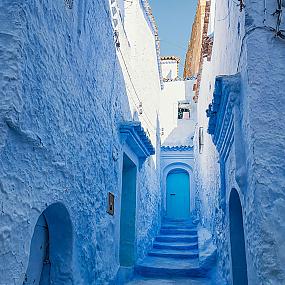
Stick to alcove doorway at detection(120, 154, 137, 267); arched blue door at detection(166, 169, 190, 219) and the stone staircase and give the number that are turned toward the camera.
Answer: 2

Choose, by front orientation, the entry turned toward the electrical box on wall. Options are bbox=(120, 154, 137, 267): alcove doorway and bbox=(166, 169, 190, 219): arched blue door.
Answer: the arched blue door

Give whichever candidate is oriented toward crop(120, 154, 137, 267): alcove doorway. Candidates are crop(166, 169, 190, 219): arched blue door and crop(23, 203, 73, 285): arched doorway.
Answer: the arched blue door

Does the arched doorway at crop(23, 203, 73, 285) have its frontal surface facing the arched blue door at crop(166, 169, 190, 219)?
no

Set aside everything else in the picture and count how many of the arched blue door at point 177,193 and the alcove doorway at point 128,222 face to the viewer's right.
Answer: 1

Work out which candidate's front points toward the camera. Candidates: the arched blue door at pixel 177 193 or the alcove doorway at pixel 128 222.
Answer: the arched blue door

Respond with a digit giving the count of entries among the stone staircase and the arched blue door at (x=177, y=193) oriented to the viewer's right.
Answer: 0

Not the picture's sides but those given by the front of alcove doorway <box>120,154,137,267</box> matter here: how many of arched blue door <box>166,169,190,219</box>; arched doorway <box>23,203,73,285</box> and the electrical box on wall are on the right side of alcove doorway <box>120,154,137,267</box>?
2

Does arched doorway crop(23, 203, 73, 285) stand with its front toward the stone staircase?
no

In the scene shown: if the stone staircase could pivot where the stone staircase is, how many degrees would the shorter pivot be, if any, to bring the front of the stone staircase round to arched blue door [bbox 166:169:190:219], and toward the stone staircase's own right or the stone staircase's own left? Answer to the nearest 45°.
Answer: approximately 180°

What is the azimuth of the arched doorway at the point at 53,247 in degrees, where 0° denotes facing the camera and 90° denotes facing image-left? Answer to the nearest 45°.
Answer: approximately 315°

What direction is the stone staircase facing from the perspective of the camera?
toward the camera

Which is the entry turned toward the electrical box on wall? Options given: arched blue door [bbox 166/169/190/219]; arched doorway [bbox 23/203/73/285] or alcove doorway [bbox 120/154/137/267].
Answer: the arched blue door

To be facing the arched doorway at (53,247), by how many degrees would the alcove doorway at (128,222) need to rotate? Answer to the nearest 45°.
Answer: approximately 90° to its right

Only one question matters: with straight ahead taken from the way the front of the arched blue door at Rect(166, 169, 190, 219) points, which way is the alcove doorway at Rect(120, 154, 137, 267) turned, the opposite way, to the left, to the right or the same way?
to the left

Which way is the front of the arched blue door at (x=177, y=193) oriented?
toward the camera

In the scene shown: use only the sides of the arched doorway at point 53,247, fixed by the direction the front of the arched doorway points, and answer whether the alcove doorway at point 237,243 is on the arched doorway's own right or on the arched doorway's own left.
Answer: on the arched doorway's own left

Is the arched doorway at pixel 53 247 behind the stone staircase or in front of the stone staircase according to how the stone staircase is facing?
in front

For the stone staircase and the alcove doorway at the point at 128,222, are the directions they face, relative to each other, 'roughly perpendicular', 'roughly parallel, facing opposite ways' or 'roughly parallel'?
roughly perpendicular

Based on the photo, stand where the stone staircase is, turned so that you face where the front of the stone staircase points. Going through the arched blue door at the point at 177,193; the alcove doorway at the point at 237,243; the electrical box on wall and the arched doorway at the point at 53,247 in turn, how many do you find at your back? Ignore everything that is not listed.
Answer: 1

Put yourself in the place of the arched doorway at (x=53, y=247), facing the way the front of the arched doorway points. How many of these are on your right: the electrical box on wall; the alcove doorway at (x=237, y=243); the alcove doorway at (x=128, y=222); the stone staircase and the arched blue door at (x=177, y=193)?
0

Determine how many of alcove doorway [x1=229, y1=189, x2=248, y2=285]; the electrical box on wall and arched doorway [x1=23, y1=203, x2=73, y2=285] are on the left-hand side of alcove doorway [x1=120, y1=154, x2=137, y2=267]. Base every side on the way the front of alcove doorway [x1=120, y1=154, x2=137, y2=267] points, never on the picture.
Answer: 0

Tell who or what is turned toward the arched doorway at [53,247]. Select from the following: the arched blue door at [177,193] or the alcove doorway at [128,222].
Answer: the arched blue door

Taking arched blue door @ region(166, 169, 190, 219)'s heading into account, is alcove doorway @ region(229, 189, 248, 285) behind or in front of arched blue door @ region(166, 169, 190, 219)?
in front

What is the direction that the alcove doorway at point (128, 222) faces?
to the viewer's right
